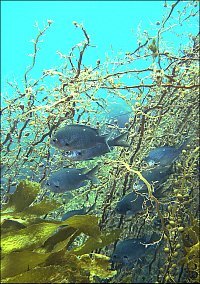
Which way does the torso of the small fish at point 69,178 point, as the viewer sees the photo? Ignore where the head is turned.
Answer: to the viewer's left

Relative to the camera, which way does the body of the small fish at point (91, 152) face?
to the viewer's left

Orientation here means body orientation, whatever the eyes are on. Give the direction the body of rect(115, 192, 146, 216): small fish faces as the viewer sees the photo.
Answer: to the viewer's left

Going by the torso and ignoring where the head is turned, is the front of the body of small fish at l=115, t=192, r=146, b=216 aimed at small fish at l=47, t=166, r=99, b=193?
yes

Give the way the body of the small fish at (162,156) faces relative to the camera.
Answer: to the viewer's left

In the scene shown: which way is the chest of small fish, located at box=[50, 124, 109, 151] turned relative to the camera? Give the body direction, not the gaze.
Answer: to the viewer's left
